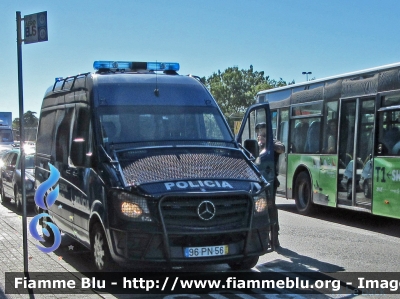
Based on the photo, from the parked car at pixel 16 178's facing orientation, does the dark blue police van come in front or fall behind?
in front

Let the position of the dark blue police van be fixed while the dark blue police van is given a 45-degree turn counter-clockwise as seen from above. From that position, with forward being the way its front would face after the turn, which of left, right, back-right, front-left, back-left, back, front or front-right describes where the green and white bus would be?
front-left

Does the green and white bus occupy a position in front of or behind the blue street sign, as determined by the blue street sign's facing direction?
behind

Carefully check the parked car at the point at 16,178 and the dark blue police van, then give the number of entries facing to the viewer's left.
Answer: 0

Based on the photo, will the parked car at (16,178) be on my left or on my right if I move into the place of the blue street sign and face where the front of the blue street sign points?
on my right

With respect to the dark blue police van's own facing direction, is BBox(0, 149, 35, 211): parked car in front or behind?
behind

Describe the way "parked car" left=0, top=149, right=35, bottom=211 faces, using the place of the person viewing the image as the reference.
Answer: facing the viewer and to the right of the viewer

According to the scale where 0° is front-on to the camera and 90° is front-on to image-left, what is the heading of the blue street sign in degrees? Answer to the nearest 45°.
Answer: approximately 45°
